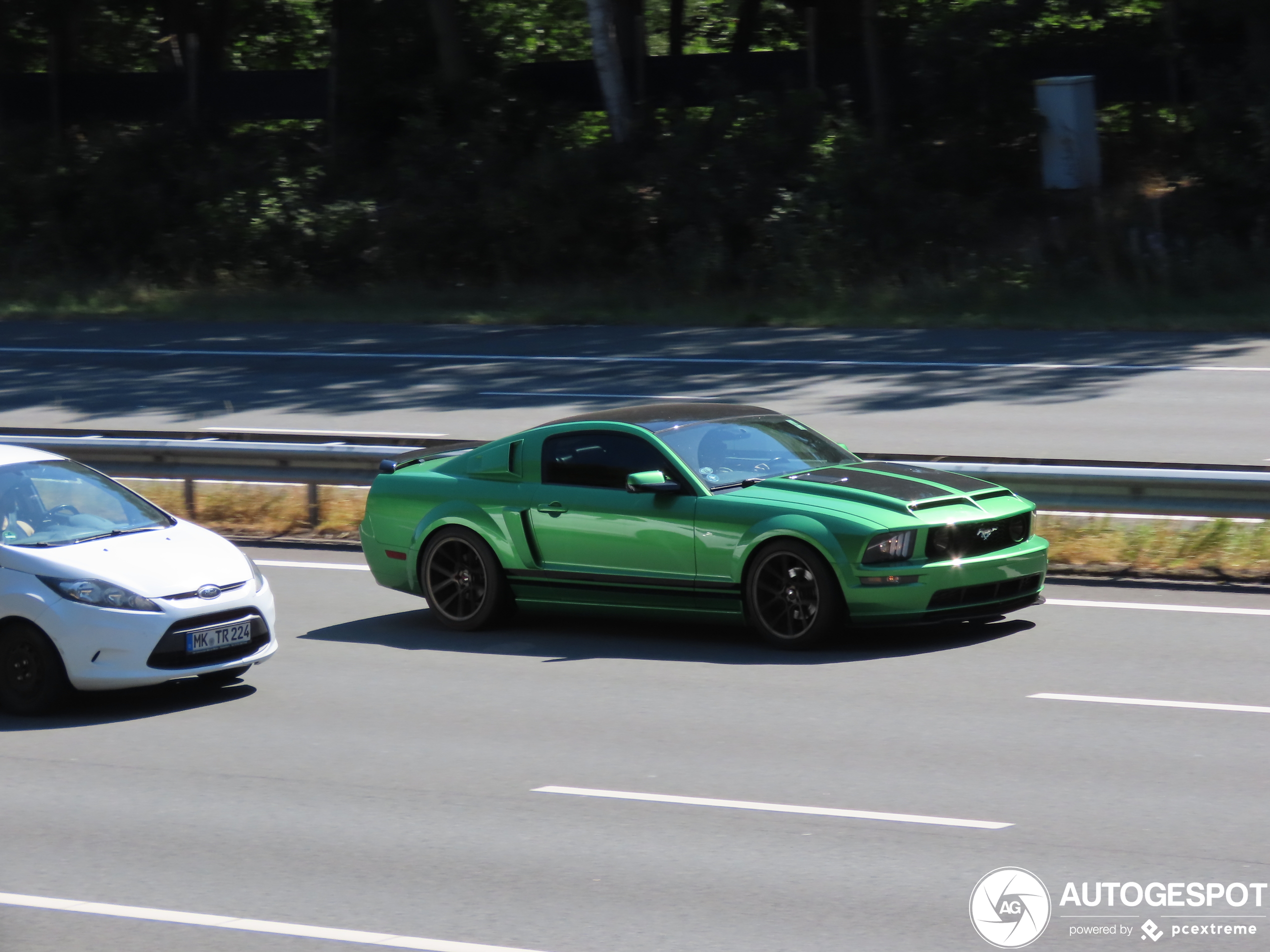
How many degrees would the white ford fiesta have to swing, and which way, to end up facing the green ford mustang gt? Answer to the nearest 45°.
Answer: approximately 45° to its left

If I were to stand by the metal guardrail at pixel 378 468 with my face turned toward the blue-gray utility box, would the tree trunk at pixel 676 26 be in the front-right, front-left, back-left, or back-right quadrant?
front-left

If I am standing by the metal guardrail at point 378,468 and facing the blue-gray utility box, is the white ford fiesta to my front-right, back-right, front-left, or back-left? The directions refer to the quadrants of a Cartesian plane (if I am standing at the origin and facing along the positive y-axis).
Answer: back-right

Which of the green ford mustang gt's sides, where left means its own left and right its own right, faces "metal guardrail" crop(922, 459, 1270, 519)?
left

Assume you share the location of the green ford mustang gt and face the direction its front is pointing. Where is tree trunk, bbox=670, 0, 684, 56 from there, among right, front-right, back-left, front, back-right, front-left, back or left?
back-left

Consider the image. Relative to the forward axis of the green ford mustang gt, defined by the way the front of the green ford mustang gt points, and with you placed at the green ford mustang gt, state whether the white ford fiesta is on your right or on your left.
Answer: on your right

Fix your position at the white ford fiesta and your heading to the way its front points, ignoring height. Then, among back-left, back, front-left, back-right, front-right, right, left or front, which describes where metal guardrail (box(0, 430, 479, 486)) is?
back-left

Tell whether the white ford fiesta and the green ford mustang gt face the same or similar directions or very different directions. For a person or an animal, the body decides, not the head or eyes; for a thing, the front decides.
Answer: same or similar directions

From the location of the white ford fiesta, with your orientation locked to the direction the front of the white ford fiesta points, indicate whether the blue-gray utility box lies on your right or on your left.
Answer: on your left

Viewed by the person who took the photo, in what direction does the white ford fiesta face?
facing the viewer and to the right of the viewer

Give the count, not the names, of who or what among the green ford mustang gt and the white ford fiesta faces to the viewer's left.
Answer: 0

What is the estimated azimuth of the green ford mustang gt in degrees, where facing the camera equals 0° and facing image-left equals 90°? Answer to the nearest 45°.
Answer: approximately 315°
